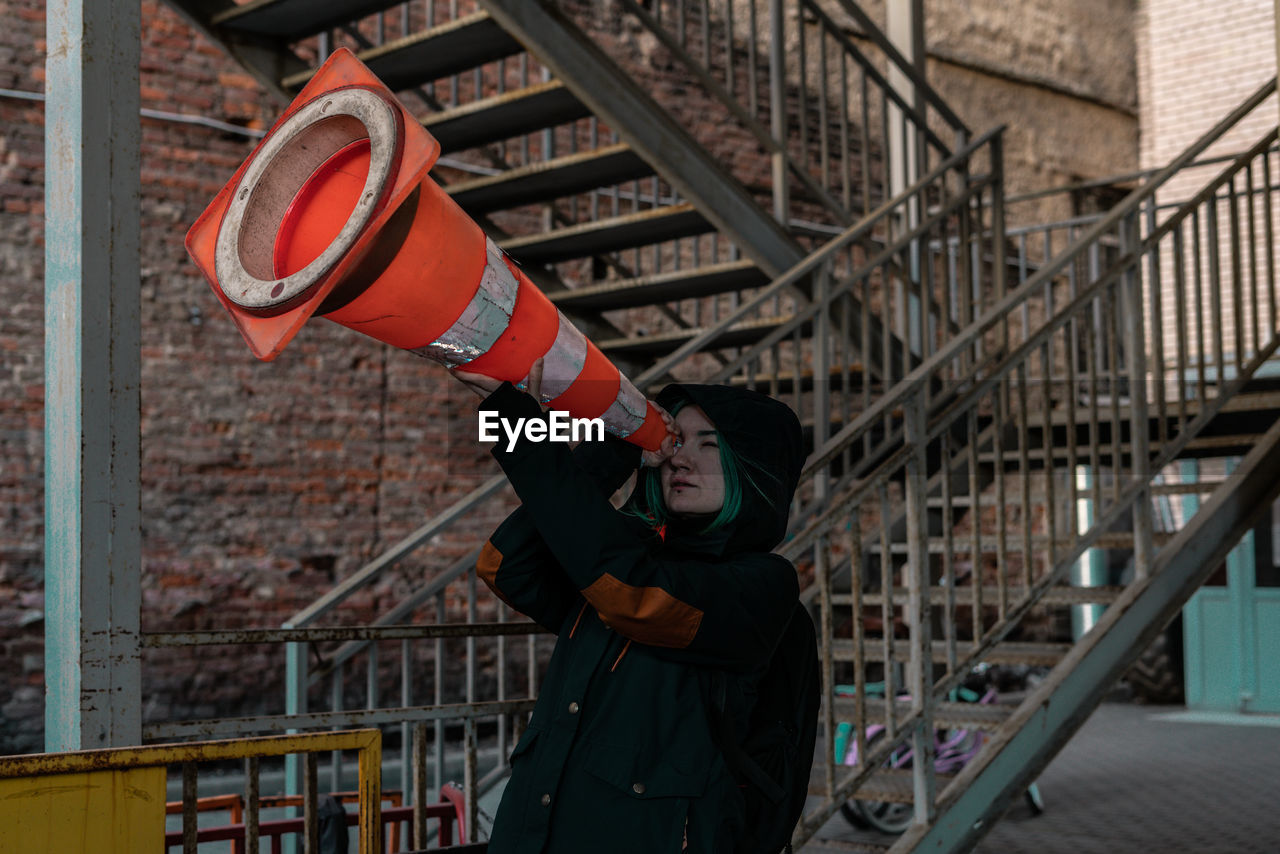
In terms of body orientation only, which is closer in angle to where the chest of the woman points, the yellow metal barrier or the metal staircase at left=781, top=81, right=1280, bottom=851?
the yellow metal barrier

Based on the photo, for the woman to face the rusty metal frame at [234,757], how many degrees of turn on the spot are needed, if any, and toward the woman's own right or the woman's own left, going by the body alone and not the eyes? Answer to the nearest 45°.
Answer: approximately 90° to the woman's own right

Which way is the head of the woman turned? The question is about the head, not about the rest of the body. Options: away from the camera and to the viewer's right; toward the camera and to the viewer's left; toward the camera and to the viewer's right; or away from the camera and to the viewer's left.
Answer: toward the camera and to the viewer's left

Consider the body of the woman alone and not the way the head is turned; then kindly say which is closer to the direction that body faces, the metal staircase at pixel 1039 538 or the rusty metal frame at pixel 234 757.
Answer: the rusty metal frame

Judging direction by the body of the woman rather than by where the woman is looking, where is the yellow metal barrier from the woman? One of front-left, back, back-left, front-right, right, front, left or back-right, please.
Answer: front-right

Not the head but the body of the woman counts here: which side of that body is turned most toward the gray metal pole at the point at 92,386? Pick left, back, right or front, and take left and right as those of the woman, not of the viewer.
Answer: right

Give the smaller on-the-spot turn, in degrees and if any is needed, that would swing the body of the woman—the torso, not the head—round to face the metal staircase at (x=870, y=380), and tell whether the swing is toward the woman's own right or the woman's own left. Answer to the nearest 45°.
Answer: approximately 135° to the woman's own right

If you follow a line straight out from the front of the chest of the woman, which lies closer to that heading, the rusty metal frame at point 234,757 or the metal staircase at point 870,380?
the rusty metal frame

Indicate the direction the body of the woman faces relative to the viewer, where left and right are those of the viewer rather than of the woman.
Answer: facing the viewer and to the left of the viewer
